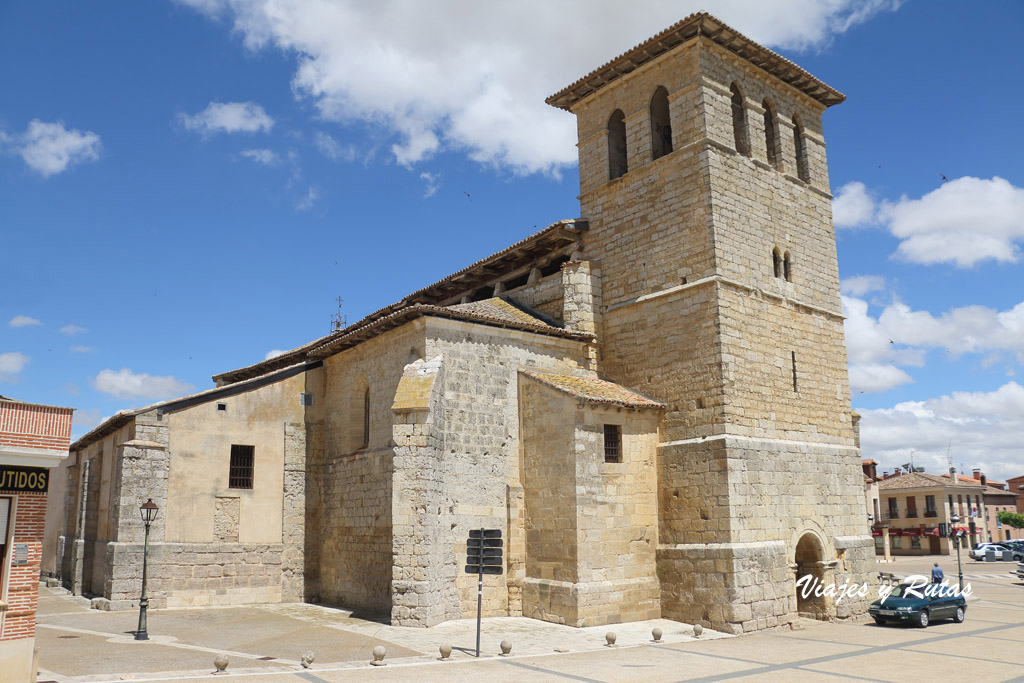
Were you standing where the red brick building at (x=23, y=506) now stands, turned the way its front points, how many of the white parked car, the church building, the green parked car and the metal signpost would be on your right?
0

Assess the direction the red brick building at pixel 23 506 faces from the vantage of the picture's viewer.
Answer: facing the viewer and to the right of the viewer

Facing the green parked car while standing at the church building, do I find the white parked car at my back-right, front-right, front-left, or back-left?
front-left

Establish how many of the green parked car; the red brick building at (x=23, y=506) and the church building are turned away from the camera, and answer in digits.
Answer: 0

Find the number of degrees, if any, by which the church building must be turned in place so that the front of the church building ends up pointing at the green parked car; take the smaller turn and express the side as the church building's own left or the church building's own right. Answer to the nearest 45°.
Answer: approximately 45° to the church building's own left

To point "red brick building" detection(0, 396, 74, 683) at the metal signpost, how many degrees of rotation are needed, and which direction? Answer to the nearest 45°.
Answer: approximately 45° to its left

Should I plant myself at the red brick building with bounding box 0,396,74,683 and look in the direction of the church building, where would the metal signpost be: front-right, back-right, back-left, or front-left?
front-right

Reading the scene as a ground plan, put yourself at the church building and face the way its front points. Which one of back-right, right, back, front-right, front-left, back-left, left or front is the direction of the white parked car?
left

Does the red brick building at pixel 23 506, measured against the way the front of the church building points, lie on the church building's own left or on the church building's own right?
on the church building's own right

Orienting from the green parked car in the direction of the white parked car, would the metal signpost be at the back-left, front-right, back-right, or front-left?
back-left

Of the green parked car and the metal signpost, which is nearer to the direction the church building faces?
the green parked car
